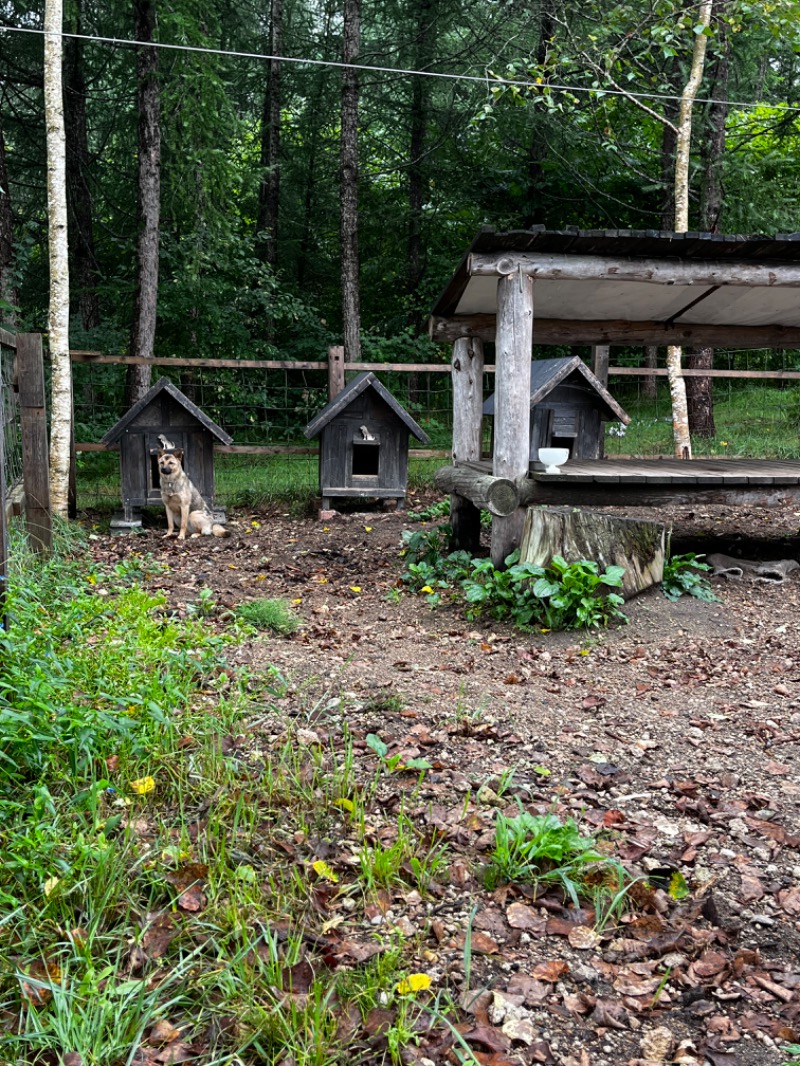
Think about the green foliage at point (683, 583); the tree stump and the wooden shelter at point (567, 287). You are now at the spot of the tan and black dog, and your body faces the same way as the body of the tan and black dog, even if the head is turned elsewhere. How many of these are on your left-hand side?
3

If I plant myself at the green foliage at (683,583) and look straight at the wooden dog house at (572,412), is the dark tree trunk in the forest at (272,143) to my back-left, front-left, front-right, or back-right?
front-left

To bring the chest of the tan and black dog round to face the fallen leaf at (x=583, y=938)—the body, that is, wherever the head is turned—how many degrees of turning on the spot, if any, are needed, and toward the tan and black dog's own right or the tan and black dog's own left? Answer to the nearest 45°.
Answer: approximately 45° to the tan and black dog's own left

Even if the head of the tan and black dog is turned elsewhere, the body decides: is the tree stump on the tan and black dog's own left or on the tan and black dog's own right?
on the tan and black dog's own left

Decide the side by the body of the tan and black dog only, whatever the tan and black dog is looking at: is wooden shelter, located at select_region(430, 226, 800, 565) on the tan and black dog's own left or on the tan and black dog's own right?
on the tan and black dog's own left

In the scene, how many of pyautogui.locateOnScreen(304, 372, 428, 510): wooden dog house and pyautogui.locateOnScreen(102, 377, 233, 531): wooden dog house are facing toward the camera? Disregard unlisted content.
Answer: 2

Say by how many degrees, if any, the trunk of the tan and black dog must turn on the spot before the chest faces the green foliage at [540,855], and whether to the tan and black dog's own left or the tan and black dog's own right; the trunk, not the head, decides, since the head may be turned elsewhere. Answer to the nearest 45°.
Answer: approximately 45° to the tan and black dog's own left

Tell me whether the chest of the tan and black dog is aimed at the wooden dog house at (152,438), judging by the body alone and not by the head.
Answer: no

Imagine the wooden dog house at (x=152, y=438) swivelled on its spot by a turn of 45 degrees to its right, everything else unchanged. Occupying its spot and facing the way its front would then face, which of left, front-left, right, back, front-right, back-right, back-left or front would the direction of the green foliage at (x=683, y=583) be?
left

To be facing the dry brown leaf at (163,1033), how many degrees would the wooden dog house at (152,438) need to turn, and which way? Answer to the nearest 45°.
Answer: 0° — it already faces it

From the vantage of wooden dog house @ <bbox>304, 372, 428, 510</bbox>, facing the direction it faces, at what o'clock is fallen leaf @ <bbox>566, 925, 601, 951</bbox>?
The fallen leaf is roughly at 12 o'clock from the wooden dog house.

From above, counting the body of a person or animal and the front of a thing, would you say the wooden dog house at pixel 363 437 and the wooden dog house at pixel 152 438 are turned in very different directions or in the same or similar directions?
same or similar directions

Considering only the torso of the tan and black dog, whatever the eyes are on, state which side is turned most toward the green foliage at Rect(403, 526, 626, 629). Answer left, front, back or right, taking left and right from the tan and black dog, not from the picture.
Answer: left

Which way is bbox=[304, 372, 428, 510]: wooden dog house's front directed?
toward the camera

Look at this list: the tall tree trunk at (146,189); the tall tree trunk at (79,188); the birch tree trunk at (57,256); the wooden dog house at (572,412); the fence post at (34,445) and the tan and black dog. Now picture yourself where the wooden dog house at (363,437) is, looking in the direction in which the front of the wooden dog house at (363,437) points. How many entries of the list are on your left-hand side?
1

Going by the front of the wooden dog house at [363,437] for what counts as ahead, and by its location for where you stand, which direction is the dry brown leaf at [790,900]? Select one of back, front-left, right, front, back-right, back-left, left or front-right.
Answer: front

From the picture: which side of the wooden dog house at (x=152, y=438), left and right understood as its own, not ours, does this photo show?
front

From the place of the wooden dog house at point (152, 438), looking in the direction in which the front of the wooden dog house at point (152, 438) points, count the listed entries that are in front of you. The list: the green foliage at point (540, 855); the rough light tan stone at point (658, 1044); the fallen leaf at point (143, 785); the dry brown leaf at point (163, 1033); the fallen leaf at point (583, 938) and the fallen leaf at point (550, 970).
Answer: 6
